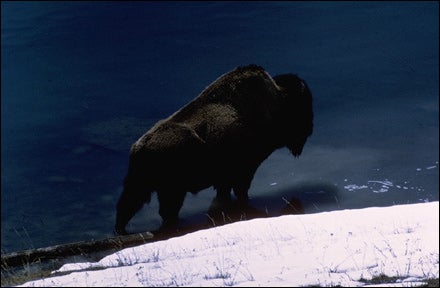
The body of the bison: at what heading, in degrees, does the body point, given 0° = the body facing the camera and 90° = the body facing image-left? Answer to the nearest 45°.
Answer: approximately 270°
